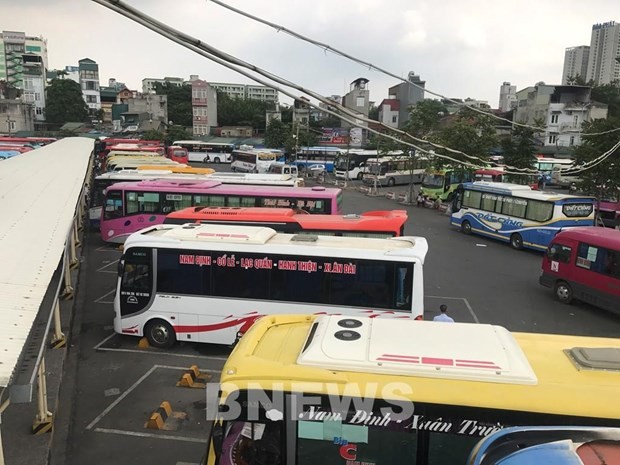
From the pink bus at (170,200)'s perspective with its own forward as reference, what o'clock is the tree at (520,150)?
The tree is roughly at 5 o'clock from the pink bus.

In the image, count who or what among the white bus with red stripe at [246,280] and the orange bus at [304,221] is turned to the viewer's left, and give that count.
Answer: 2

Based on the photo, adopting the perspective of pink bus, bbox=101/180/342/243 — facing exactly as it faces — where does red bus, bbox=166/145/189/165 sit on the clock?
The red bus is roughly at 3 o'clock from the pink bus.

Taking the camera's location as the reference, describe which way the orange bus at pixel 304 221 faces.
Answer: facing to the left of the viewer

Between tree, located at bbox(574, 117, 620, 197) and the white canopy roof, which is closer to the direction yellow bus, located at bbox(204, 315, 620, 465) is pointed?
the white canopy roof

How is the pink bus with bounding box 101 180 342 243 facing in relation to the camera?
to the viewer's left

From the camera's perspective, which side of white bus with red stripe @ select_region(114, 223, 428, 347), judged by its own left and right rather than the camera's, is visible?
left

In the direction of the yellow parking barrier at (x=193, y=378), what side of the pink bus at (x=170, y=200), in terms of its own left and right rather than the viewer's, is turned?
left

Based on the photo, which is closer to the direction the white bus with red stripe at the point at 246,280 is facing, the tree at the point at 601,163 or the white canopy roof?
the white canopy roof
